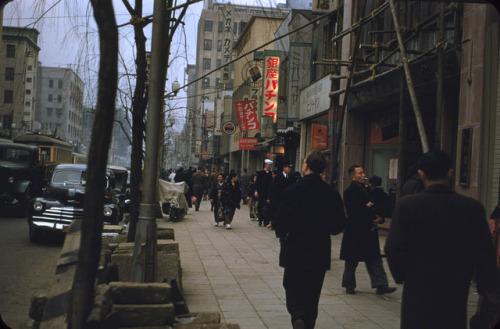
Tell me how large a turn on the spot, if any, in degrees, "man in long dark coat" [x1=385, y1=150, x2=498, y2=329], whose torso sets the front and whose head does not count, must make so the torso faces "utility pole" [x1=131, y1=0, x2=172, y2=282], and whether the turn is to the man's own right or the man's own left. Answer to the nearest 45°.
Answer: approximately 45° to the man's own left

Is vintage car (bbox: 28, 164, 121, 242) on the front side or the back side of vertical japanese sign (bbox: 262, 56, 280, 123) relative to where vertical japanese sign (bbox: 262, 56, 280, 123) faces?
on the front side

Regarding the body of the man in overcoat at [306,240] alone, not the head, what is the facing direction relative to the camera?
away from the camera

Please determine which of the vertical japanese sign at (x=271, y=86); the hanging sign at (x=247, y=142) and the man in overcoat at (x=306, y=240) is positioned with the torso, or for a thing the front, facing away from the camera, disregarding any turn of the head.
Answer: the man in overcoat

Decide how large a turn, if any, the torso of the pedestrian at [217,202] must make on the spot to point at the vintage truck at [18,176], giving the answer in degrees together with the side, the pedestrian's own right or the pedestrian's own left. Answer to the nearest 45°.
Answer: approximately 90° to the pedestrian's own right

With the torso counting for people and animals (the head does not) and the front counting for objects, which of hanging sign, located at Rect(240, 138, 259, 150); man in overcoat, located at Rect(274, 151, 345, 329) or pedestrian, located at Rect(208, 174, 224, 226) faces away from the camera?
the man in overcoat

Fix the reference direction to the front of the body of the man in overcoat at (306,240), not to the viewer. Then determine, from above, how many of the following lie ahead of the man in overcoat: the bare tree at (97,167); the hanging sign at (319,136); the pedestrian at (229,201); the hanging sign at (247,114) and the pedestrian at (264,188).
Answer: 4

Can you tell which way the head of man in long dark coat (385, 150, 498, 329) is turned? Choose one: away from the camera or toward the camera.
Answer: away from the camera
